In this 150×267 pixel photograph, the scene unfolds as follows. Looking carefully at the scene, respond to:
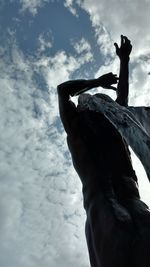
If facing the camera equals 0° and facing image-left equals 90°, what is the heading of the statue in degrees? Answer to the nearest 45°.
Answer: approximately 135°
